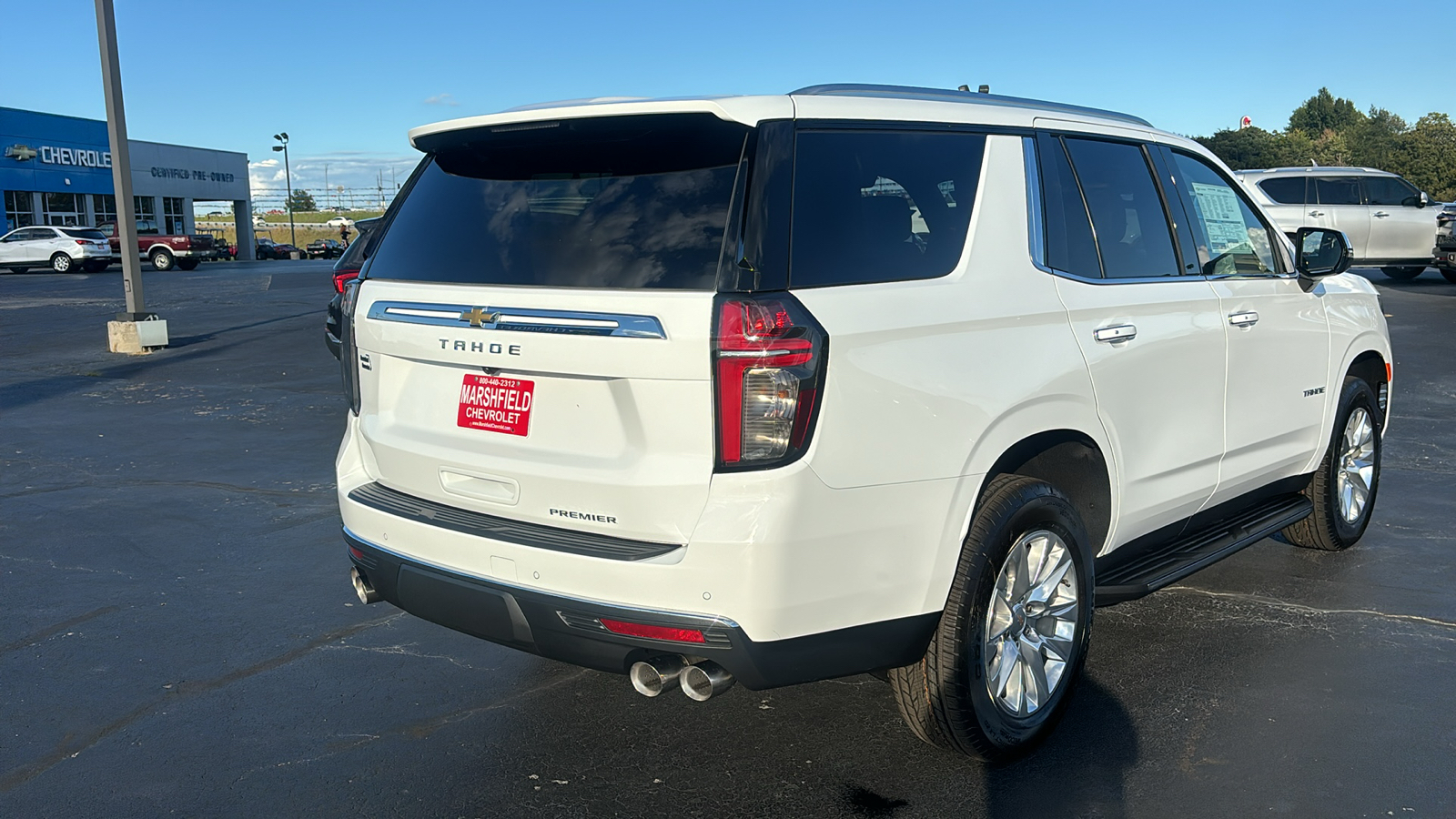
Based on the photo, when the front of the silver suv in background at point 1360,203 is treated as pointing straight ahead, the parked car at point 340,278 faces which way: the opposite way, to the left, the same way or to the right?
to the left

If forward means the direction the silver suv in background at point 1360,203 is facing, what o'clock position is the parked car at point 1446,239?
The parked car is roughly at 12 o'clock from the silver suv in background.

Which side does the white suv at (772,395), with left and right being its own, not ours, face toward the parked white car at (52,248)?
left

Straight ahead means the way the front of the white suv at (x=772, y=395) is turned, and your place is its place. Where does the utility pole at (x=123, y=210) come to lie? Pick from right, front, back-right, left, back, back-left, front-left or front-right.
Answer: left

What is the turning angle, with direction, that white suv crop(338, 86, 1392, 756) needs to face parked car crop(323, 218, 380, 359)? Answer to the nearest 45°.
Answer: approximately 90° to its left

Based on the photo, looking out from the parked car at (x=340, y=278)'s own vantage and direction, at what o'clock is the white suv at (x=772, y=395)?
The white suv is roughly at 4 o'clock from the parked car.

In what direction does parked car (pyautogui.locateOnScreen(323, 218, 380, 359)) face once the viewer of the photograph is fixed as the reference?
facing away from the viewer and to the right of the viewer

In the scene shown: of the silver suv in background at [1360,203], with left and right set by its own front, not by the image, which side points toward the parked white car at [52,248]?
back

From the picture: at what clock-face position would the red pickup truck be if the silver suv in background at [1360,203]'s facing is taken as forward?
The red pickup truck is roughly at 6 o'clock from the silver suv in background.

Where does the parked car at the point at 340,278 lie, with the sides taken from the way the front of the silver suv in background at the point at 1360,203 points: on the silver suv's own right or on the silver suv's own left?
on the silver suv's own right

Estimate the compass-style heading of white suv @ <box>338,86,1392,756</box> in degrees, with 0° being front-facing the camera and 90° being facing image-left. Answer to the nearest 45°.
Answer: approximately 225°

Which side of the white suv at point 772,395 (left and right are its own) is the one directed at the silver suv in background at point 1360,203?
front

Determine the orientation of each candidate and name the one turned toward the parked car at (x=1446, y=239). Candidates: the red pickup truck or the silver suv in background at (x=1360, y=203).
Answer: the silver suv in background

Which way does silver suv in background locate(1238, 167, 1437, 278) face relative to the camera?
to the viewer's right
